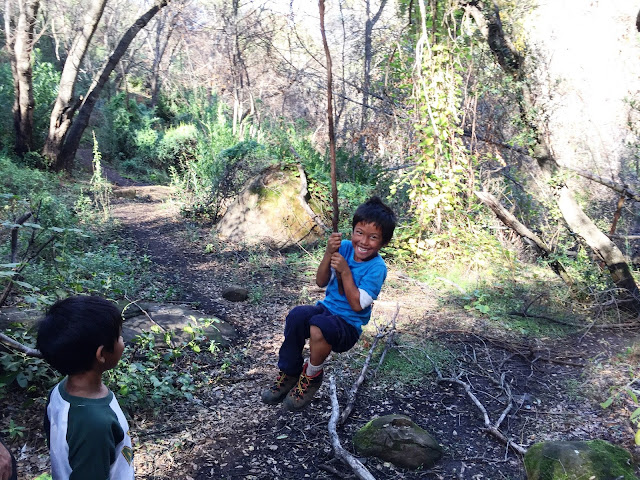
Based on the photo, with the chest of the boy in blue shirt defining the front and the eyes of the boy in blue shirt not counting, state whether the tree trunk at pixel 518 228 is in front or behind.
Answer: behind

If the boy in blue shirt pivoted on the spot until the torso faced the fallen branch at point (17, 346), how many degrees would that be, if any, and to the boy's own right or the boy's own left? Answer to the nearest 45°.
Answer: approximately 45° to the boy's own right

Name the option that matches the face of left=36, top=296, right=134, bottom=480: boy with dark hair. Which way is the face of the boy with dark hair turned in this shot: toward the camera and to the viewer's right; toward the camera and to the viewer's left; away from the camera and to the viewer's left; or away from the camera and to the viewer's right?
away from the camera and to the viewer's right

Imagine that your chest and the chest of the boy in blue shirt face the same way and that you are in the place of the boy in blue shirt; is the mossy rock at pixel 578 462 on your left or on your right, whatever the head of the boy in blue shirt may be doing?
on your left

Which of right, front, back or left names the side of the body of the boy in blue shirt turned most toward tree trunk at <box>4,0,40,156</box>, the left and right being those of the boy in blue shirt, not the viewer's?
right

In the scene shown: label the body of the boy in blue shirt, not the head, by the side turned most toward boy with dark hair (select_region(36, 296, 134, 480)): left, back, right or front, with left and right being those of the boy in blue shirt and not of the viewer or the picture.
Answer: front

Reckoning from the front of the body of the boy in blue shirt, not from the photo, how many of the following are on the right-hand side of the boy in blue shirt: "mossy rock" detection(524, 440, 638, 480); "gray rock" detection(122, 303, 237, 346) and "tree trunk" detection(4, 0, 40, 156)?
2

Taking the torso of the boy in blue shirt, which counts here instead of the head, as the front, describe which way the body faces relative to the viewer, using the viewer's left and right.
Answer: facing the viewer and to the left of the viewer

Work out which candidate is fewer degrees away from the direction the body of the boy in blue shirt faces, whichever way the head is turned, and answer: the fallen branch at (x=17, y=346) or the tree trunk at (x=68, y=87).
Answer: the fallen branch

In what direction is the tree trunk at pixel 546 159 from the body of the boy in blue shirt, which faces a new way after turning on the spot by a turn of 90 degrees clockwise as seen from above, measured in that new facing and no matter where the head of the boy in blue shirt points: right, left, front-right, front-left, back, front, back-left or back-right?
right

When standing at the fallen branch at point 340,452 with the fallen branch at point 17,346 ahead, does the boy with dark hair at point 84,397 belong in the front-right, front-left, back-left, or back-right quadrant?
front-left

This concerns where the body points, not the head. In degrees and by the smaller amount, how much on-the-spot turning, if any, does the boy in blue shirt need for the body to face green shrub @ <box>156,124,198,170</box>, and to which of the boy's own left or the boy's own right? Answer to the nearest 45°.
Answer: approximately 135° to the boy's own right
